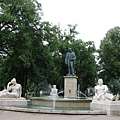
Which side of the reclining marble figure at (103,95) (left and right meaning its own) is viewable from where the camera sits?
front

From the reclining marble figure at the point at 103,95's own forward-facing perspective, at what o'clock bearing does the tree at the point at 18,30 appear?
The tree is roughly at 5 o'clock from the reclining marble figure.

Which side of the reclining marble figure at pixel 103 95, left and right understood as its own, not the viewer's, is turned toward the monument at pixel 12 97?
right
